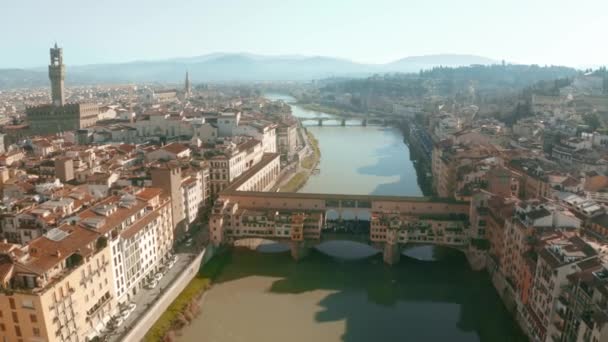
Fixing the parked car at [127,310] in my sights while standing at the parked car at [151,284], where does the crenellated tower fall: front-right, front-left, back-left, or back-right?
back-right

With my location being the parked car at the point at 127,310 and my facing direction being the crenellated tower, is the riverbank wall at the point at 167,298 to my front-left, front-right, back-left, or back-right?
front-right
